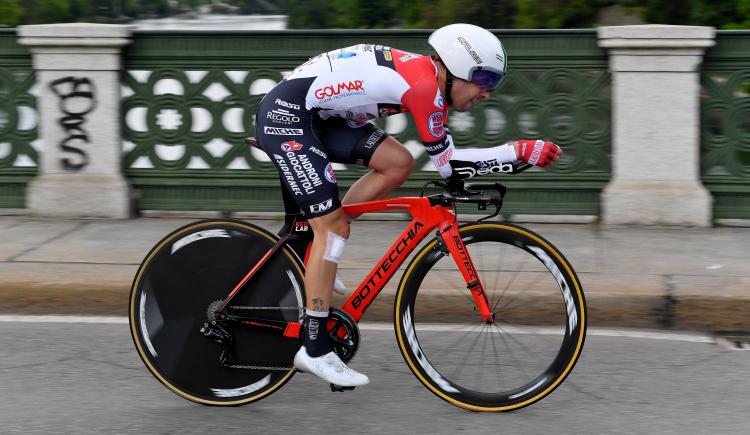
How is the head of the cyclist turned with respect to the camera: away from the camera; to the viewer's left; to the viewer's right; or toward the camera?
to the viewer's right

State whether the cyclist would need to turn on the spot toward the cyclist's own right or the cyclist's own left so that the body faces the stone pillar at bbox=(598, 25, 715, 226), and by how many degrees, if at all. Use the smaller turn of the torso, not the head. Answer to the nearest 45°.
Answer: approximately 45° to the cyclist's own left

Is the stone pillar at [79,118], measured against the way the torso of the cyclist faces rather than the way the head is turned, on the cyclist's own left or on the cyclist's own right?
on the cyclist's own left

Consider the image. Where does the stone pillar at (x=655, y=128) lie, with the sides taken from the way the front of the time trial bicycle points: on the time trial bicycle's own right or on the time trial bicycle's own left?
on the time trial bicycle's own left

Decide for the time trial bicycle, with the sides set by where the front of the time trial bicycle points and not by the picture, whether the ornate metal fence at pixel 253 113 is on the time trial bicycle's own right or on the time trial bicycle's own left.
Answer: on the time trial bicycle's own left

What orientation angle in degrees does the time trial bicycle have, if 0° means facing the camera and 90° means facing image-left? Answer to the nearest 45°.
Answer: approximately 270°

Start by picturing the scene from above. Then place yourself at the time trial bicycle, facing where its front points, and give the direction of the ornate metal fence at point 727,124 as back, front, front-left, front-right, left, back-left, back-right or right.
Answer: front-left

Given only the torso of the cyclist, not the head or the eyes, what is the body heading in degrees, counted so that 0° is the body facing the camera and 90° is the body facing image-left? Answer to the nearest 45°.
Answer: approximately 270°
